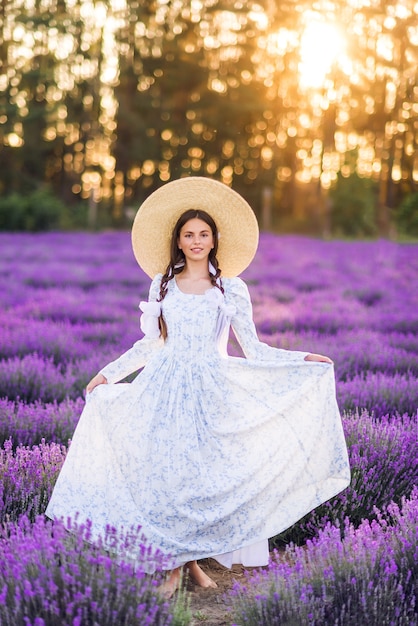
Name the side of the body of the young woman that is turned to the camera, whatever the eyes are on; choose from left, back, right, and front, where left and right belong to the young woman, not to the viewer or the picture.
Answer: front

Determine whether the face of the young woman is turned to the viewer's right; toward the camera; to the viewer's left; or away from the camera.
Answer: toward the camera
